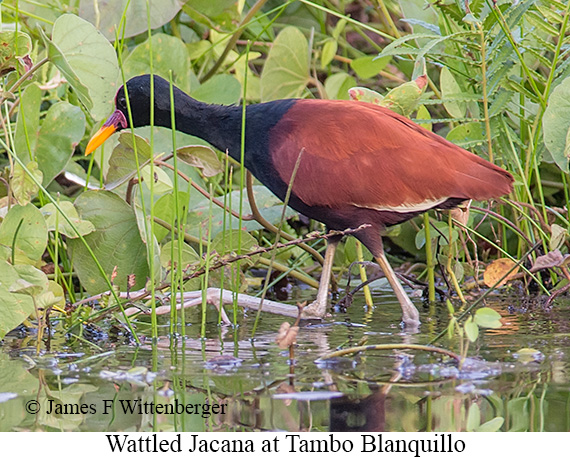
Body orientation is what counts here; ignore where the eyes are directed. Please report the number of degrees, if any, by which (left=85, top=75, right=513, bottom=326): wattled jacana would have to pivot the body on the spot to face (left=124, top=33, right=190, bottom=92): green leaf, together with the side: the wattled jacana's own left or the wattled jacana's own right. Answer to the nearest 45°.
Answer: approximately 45° to the wattled jacana's own right

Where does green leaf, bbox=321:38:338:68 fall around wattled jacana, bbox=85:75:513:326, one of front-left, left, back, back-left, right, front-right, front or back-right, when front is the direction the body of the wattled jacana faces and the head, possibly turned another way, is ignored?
right

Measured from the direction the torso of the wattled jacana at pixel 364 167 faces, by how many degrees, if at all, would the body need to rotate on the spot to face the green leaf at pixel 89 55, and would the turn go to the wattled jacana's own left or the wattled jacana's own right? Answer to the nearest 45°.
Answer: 0° — it already faces it

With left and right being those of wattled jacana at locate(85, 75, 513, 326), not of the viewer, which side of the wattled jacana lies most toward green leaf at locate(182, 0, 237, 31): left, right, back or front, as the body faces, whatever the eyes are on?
right

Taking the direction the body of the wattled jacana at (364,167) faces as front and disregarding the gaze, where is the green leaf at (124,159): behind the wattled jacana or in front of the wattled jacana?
in front

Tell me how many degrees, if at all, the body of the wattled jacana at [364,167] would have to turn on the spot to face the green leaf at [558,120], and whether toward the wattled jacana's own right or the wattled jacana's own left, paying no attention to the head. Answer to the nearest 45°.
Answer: approximately 180°

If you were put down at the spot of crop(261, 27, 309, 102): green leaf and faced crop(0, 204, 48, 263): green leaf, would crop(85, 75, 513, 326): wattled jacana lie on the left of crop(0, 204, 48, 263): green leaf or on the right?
left

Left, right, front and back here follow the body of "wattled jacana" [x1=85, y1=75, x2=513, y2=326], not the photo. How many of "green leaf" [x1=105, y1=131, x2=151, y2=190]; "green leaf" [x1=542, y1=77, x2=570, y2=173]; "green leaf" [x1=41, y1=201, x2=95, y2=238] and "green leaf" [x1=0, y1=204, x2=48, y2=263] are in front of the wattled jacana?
3

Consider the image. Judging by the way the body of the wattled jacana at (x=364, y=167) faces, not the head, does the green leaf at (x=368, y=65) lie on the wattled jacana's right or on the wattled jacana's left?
on the wattled jacana's right

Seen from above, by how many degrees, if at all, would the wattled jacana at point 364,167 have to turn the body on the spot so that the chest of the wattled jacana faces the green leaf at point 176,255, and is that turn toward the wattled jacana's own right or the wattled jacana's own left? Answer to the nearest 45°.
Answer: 0° — it already faces it

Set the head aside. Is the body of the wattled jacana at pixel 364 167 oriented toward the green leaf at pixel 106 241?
yes

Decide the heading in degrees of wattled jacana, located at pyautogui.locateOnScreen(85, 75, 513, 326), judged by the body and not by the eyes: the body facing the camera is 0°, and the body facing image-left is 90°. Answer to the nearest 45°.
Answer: approximately 90°

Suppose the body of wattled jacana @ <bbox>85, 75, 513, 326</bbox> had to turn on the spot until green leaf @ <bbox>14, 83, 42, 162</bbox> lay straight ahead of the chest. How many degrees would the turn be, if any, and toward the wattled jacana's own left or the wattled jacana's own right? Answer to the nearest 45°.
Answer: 0° — it already faces it
